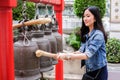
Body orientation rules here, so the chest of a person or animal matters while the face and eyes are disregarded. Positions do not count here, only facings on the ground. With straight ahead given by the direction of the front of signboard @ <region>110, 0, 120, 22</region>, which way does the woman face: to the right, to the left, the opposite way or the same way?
to the right

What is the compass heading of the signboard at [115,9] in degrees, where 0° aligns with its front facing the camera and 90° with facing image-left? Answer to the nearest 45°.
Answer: approximately 0°

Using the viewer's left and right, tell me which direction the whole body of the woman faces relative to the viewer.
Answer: facing to the left of the viewer

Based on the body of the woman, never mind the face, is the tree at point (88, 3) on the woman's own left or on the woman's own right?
on the woman's own right

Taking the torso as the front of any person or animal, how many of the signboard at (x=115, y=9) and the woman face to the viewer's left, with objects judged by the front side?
1

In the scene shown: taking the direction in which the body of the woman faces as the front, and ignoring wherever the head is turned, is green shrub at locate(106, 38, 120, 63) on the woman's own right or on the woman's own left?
on the woman's own right

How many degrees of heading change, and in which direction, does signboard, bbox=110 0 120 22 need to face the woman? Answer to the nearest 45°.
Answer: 0° — it already faces them
